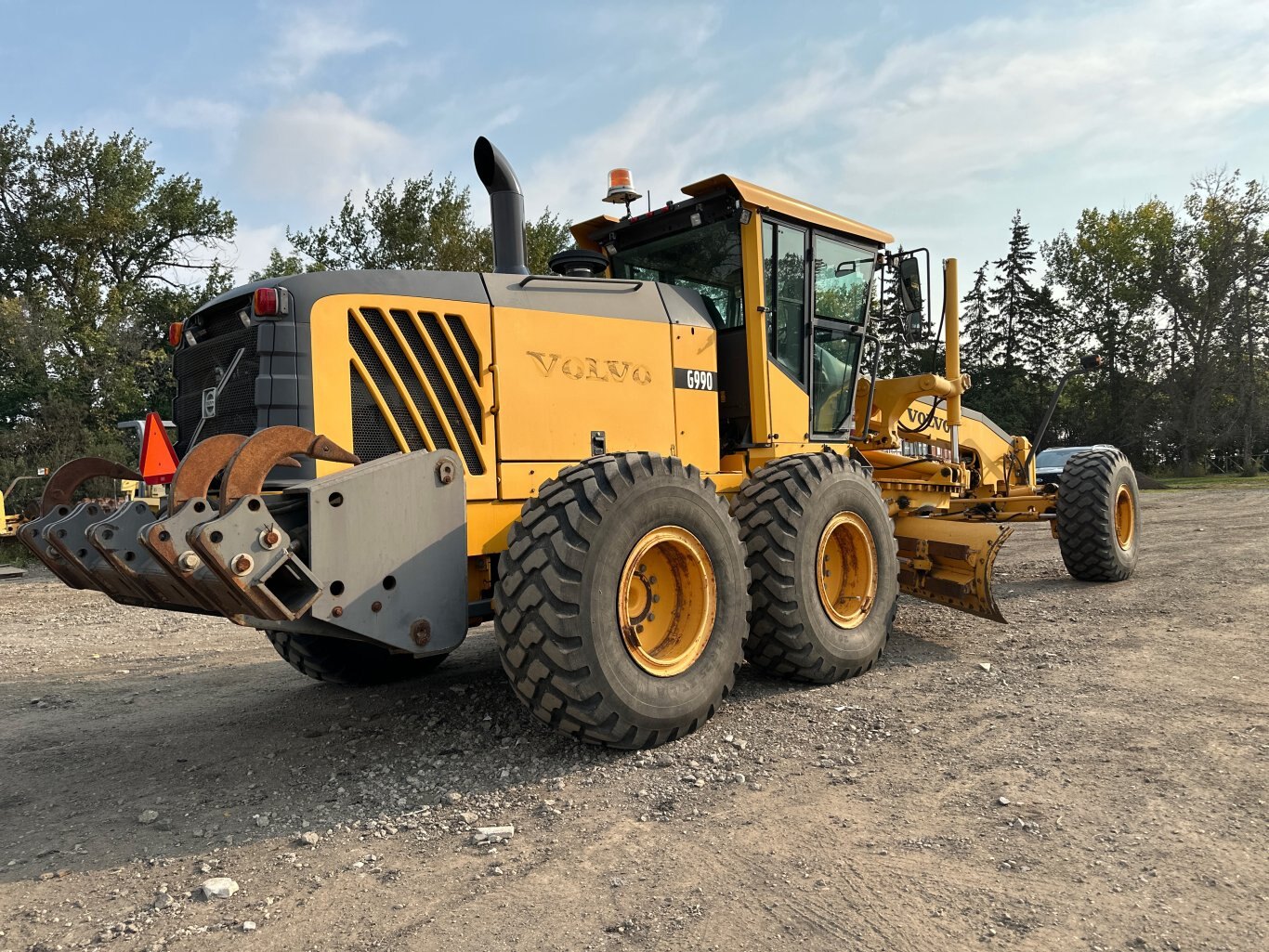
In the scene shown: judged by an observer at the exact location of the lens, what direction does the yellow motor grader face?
facing away from the viewer and to the right of the viewer
